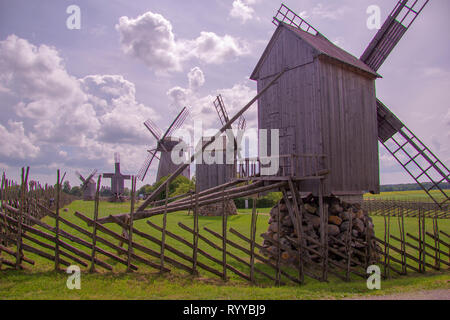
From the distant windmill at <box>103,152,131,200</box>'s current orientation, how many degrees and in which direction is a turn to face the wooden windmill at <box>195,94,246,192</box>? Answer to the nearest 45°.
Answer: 0° — it already faces it

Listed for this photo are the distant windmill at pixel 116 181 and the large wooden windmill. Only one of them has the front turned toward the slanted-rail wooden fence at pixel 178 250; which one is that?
the distant windmill

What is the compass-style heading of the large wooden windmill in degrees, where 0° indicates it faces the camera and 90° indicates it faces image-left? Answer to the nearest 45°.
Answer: approximately 225°

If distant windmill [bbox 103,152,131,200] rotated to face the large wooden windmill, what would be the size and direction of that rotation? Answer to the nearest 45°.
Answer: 0° — it already faces it

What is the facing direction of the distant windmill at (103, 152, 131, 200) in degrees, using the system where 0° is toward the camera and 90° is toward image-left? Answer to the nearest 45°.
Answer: approximately 0°

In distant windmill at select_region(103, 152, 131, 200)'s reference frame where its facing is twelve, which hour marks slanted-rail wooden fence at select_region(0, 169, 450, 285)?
The slanted-rail wooden fence is roughly at 12 o'clock from the distant windmill.

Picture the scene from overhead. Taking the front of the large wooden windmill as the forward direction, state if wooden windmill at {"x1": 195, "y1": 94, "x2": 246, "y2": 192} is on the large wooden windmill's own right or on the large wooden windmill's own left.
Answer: on the large wooden windmill's own left
